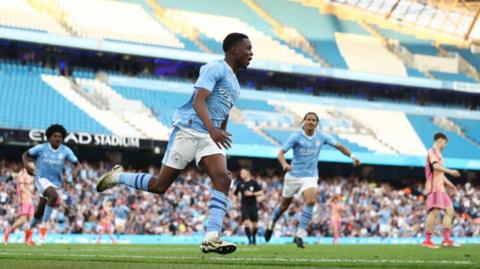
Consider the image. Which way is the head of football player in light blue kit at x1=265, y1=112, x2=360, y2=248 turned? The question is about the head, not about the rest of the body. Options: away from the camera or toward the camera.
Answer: toward the camera

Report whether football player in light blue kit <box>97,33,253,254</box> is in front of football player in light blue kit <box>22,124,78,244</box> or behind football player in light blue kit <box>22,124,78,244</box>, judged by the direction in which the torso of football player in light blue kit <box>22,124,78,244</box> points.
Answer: in front

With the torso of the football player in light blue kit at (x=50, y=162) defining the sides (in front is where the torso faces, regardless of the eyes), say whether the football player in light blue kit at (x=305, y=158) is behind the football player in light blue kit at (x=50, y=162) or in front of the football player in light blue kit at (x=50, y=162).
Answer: in front

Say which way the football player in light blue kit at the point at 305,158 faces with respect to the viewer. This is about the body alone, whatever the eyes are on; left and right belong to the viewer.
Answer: facing the viewer

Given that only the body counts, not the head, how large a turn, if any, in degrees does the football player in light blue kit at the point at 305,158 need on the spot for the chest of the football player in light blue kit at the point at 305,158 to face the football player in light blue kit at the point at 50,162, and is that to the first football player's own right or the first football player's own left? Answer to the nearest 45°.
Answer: approximately 90° to the first football player's own right
